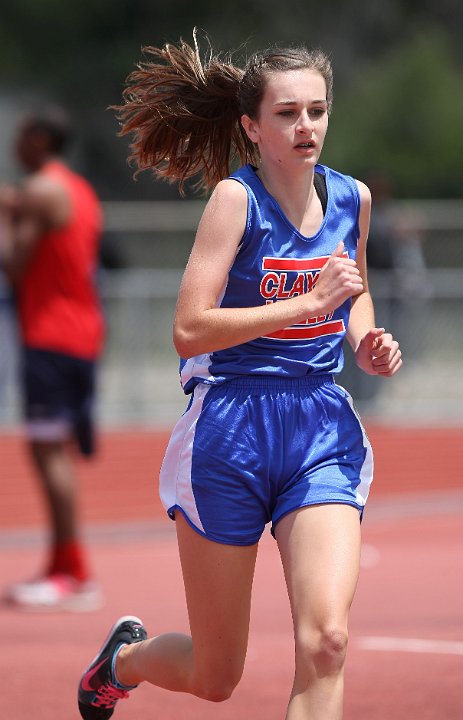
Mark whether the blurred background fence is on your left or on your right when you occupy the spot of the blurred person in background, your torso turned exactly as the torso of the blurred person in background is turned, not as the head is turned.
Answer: on your right

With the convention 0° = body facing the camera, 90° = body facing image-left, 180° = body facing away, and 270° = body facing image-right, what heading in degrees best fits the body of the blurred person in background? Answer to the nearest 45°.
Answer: approximately 90°

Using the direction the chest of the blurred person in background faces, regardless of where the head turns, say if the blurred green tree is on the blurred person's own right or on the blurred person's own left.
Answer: on the blurred person's own right
